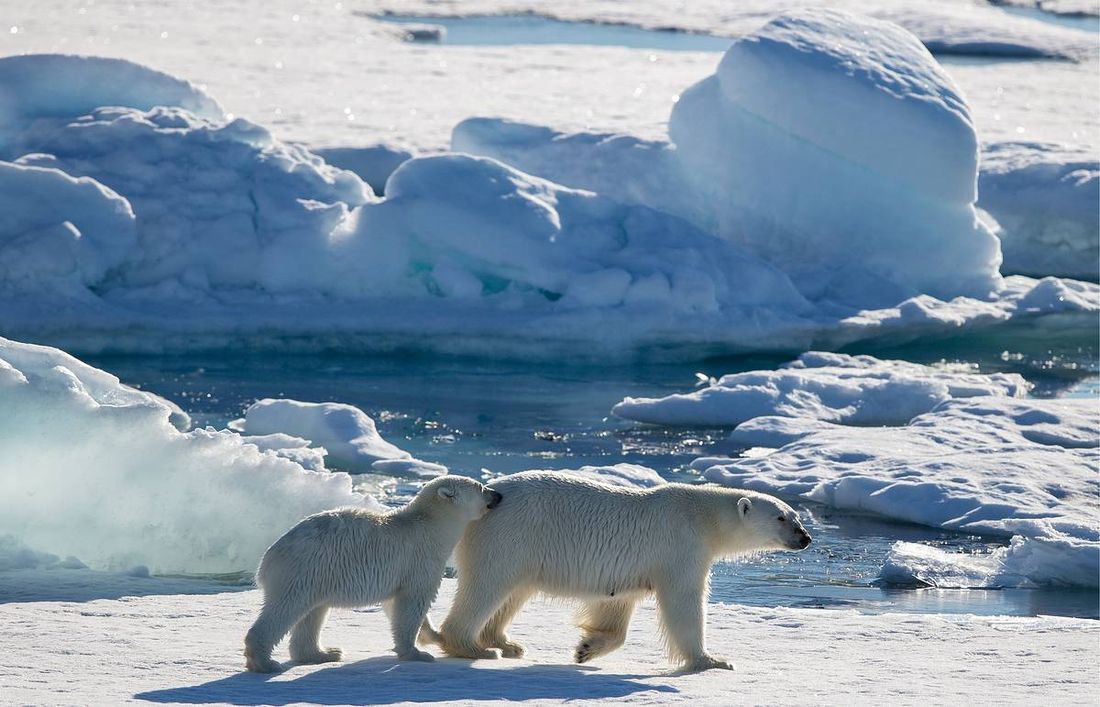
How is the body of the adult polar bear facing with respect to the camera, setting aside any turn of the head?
to the viewer's right

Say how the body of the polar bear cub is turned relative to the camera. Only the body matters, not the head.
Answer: to the viewer's right

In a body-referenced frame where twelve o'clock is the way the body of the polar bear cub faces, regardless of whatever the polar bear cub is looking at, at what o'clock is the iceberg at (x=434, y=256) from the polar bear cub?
The iceberg is roughly at 9 o'clock from the polar bear cub.

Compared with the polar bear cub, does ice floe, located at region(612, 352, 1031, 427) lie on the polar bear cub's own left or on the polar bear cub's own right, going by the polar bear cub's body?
on the polar bear cub's own left

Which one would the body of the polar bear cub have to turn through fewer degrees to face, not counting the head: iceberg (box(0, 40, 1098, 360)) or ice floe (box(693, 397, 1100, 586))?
the ice floe

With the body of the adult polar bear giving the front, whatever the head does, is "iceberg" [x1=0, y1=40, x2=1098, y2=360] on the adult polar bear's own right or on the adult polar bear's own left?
on the adult polar bear's own left

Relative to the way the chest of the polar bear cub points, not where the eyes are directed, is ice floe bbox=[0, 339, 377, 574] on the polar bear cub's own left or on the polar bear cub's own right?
on the polar bear cub's own left

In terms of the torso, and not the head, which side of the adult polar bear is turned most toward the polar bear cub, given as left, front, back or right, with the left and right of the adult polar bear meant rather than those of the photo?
back

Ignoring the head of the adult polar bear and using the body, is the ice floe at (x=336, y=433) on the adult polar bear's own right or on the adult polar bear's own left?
on the adult polar bear's own left

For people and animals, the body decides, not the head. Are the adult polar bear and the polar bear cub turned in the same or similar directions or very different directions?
same or similar directions

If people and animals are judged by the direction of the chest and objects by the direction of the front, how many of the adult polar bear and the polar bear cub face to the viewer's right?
2

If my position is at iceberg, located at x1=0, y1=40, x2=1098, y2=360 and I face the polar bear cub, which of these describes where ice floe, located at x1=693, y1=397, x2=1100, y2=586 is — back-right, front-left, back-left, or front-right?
front-left

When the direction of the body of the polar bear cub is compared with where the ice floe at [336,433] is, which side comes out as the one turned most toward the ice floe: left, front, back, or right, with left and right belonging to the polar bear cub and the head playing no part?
left

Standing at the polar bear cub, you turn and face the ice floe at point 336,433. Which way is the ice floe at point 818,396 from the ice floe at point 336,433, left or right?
right
